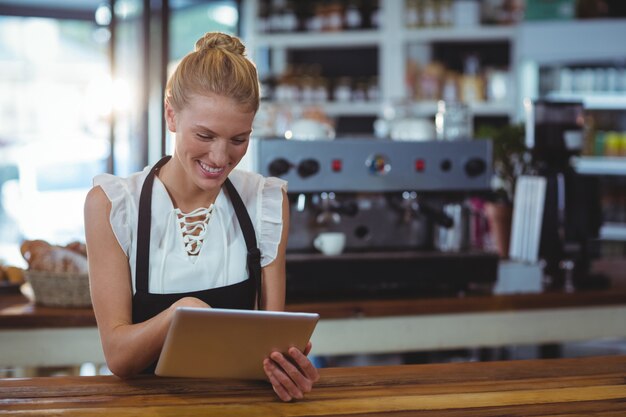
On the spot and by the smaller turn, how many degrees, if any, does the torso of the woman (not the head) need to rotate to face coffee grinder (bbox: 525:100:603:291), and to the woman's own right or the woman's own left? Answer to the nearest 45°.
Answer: approximately 135° to the woman's own left

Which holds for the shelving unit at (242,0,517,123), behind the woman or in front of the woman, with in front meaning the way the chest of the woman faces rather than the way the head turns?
behind

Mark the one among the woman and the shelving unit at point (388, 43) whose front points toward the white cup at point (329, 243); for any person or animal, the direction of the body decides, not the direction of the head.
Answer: the shelving unit

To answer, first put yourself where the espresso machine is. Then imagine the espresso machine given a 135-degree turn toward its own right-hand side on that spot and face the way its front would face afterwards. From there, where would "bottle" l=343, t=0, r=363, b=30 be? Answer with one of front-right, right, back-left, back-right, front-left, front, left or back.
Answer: front-right

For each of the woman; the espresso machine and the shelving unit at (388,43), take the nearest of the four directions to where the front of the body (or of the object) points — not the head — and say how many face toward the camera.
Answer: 3

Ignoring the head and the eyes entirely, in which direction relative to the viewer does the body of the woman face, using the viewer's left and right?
facing the viewer

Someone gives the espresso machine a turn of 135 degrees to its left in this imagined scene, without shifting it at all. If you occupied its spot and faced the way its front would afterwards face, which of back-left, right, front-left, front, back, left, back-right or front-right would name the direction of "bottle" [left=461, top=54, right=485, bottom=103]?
front-left

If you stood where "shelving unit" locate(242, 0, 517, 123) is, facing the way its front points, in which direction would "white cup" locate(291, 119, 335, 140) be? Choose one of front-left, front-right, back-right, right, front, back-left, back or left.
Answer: front

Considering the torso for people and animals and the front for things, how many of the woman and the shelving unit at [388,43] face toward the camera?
2

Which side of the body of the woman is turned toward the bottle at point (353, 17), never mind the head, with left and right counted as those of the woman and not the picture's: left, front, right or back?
back

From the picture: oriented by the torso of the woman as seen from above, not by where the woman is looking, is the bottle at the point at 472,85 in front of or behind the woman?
behind

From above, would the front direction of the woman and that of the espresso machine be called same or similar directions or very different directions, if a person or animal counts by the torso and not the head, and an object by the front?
same or similar directions

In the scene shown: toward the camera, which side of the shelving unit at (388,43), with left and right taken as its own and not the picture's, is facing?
front

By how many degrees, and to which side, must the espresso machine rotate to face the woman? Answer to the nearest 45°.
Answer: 0° — it already faces them

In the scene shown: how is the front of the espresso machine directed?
toward the camera

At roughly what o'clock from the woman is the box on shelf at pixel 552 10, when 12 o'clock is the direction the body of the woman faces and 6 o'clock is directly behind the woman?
The box on shelf is roughly at 7 o'clock from the woman.

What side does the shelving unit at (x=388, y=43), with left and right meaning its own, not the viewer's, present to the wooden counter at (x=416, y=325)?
front

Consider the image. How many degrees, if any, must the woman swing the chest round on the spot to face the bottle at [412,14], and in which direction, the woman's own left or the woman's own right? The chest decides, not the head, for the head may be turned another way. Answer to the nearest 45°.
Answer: approximately 180°
